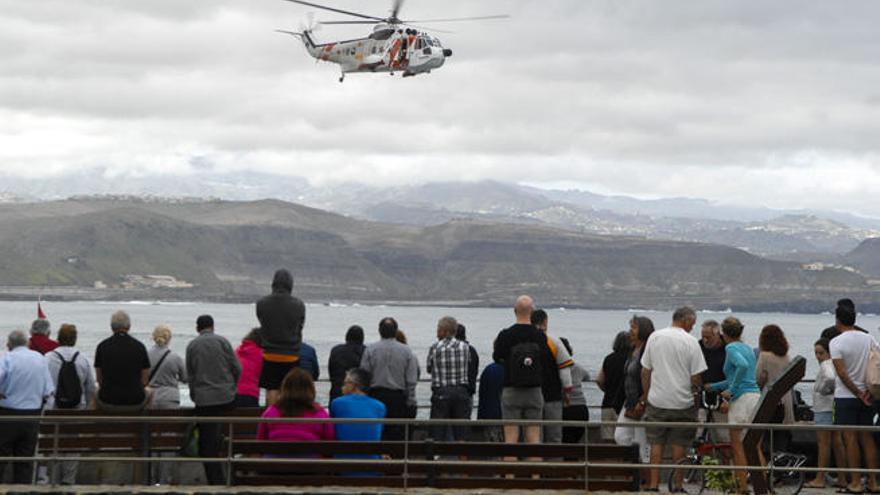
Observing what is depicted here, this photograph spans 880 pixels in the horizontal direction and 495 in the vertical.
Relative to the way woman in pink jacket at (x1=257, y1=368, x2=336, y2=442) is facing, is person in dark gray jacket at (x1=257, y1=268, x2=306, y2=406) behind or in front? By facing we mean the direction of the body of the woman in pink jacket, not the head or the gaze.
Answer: in front

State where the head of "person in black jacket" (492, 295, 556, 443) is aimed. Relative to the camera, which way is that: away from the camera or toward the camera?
away from the camera

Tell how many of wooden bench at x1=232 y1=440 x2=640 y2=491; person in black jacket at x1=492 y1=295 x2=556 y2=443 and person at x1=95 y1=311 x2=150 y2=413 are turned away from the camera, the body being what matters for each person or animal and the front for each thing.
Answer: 3

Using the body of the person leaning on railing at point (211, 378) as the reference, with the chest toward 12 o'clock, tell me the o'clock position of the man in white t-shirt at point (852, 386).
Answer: The man in white t-shirt is roughly at 3 o'clock from the person leaning on railing.

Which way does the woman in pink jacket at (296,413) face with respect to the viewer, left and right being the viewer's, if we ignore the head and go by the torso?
facing away from the viewer

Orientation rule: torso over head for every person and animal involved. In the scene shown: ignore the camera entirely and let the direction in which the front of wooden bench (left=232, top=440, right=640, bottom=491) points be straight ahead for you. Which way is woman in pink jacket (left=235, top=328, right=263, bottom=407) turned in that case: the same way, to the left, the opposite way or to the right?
the same way

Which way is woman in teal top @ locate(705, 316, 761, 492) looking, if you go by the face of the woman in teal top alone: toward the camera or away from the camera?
away from the camera

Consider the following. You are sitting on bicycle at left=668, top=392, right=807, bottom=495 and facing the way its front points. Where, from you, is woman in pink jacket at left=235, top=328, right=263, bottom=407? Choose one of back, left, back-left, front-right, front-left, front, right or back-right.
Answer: front

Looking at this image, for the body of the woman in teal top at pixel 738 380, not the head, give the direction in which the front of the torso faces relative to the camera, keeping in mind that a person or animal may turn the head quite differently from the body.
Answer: to the viewer's left

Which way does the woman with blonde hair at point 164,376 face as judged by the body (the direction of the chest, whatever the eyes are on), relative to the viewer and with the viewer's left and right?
facing away from the viewer

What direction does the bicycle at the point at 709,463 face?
to the viewer's left

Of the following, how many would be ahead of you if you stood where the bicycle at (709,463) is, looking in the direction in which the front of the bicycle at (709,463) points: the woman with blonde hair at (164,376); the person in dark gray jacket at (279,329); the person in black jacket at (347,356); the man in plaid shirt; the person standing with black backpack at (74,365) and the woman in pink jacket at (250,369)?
6

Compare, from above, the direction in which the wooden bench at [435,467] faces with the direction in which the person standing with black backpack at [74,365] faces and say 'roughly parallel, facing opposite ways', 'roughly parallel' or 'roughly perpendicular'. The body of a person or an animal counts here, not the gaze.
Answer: roughly parallel

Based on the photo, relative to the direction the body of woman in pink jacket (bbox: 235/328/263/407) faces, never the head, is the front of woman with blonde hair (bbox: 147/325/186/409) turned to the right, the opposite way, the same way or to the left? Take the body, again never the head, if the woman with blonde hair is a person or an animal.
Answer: the same way

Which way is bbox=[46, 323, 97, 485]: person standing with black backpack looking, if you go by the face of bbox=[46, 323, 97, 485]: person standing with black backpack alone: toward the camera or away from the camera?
away from the camera

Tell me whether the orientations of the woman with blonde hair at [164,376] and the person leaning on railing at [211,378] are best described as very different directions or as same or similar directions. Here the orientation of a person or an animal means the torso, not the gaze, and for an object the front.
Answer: same or similar directions

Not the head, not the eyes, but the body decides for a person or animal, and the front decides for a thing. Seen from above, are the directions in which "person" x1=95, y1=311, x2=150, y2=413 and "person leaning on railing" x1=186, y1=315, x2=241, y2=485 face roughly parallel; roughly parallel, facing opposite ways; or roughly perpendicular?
roughly parallel
